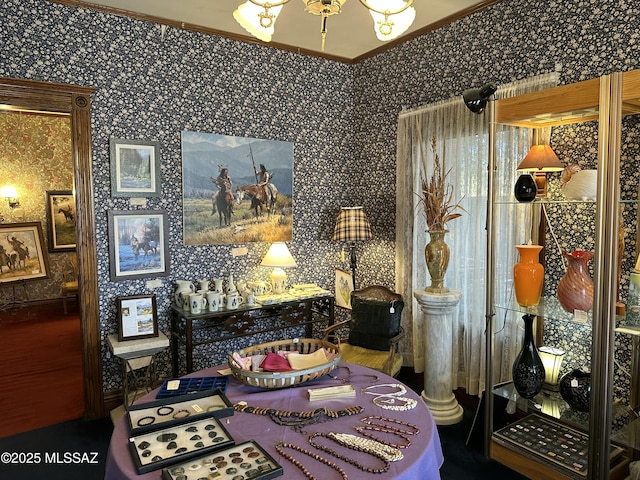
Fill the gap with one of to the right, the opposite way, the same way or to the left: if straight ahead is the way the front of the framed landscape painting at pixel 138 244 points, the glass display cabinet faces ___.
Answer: to the right

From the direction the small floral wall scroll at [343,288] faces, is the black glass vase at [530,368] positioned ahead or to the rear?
ahead

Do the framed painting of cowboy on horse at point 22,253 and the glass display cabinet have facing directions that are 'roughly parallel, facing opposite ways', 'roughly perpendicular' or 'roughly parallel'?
roughly perpendicular

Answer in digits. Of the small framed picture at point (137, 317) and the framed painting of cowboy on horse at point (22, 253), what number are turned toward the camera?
2

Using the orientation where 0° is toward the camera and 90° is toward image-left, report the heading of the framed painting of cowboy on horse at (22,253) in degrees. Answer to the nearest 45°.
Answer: approximately 0°

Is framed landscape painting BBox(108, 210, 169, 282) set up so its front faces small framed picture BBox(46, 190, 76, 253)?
no

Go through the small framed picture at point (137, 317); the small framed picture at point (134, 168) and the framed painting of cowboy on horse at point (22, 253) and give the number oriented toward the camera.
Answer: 3

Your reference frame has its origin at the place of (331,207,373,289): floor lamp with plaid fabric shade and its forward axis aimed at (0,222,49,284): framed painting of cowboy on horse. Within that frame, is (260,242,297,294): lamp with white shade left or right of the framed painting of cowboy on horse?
left

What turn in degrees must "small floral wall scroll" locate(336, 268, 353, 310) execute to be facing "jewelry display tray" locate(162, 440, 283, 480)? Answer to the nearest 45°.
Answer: approximately 45° to its right

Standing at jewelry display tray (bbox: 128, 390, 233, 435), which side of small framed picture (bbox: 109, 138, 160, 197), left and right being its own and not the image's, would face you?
front

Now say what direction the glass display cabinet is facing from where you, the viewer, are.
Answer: facing the viewer and to the left of the viewer

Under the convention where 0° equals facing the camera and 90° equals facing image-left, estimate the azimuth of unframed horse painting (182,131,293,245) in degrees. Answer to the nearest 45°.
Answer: approximately 315°

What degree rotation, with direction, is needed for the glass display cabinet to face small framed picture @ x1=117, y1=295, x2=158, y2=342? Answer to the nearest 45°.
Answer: approximately 45° to its right

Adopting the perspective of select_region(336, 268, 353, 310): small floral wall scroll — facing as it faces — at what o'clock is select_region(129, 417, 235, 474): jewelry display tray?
The jewelry display tray is roughly at 2 o'clock from the small floral wall scroll.

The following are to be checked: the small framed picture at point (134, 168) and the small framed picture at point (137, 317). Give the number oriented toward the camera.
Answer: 2

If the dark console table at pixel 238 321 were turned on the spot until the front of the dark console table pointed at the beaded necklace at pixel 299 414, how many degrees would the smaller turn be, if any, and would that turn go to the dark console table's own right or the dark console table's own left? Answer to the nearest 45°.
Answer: approximately 45° to the dark console table's own right

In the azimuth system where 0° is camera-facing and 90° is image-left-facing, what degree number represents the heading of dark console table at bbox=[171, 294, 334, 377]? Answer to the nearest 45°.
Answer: approximately 315°

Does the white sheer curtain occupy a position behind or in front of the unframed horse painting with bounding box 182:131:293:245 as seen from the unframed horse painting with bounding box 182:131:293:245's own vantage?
in front

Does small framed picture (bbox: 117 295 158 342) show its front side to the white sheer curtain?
no

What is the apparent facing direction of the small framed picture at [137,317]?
toward the camera

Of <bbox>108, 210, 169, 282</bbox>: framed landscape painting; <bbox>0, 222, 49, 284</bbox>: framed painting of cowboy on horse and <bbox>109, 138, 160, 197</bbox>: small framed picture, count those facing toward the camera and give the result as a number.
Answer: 3
